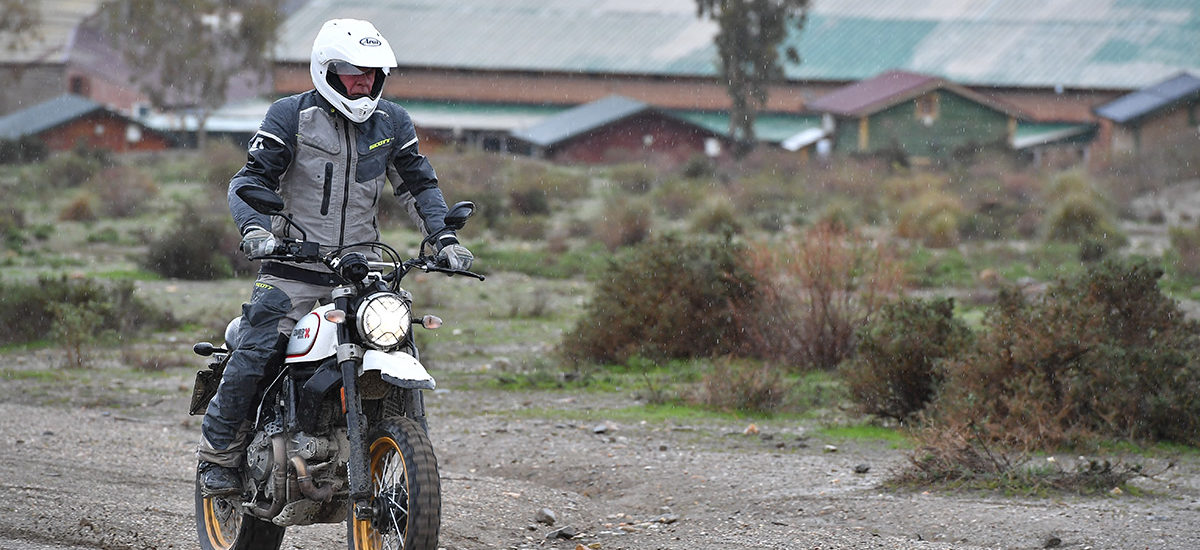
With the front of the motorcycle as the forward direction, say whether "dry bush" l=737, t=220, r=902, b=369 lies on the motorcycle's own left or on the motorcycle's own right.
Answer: on the motorcycle's own left

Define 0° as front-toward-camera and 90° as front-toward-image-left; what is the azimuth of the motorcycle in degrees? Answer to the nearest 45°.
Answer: approximately 315°

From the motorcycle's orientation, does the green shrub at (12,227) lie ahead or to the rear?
to the rear

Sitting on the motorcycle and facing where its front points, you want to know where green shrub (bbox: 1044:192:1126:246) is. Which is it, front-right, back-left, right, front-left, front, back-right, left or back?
left

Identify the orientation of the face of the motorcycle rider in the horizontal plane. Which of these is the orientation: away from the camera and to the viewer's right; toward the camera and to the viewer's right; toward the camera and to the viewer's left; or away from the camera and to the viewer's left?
toward the camera and to the viewer's right

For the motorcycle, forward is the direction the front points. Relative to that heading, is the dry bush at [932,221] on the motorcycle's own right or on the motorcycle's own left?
on the motorcycle's own left

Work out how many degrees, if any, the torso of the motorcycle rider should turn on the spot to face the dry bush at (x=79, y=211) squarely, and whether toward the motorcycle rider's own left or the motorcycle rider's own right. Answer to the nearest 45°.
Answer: approximately 135° to the motorcycle rider's own left

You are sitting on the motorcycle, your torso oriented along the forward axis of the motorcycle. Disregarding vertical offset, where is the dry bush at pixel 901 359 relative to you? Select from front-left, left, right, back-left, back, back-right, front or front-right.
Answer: left

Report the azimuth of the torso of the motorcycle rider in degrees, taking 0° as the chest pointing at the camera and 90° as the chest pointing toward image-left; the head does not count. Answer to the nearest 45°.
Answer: approximately 315°
